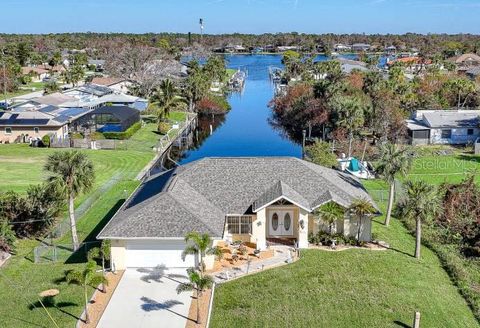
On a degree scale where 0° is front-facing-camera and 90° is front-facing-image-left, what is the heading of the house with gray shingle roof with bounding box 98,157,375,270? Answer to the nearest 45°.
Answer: approximately 0°

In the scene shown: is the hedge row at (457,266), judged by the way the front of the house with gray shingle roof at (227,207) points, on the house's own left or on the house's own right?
on the house's own left

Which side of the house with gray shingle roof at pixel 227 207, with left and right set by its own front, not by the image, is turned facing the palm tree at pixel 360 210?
left

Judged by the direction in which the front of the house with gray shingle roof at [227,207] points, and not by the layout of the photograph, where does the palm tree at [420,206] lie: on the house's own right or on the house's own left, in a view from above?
on the house's own left

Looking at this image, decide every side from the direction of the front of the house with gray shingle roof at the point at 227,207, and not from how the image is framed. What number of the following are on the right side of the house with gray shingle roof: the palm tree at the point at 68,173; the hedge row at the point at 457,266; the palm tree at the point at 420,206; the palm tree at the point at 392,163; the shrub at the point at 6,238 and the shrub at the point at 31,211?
3

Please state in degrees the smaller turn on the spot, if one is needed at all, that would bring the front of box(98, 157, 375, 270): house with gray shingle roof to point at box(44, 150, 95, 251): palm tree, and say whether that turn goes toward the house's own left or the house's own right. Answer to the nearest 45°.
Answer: approximately 90° to the house's own right

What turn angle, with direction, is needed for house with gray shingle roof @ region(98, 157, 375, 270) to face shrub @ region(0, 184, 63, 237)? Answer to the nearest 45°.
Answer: approximately 90° to its right

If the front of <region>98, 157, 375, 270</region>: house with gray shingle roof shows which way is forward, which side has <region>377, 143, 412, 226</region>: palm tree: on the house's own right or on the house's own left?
on the house's own left

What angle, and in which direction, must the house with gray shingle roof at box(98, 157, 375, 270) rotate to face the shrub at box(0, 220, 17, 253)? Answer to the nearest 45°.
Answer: approximately 90° to its right
